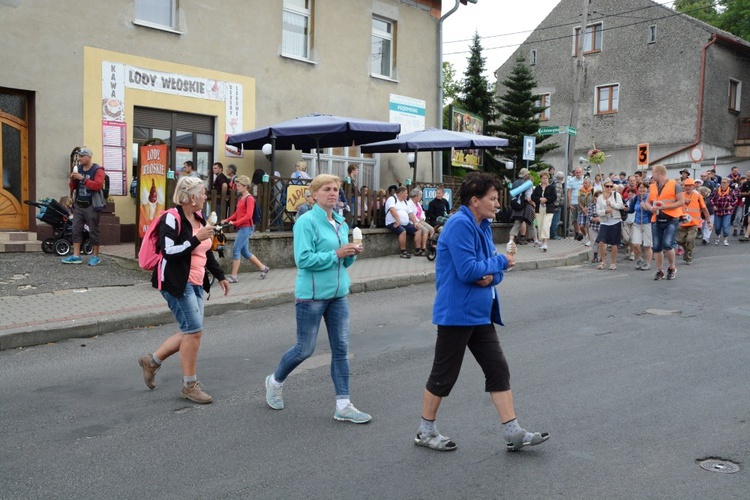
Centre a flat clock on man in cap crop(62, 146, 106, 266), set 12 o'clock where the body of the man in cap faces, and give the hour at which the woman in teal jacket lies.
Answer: The woman in teal jacket is roughly at 10 o'clock from the man in cap.

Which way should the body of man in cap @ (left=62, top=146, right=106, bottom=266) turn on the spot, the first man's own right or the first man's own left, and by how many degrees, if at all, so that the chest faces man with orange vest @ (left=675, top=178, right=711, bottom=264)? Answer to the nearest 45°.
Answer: approximately 135° to the first man's own left

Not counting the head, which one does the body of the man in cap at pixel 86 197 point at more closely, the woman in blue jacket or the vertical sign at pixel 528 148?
the woman in blue jacket

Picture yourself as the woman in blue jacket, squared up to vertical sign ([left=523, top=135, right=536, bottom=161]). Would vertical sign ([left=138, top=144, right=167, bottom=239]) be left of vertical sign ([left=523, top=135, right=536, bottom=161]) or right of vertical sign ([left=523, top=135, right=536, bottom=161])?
left

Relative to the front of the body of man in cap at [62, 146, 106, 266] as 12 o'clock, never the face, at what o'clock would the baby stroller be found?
The baby stroller is roughly at 4 o'clock from the man in cap.

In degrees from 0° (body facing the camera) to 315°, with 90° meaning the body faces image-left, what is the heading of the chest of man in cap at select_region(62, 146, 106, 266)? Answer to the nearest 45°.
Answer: approximately 45°
